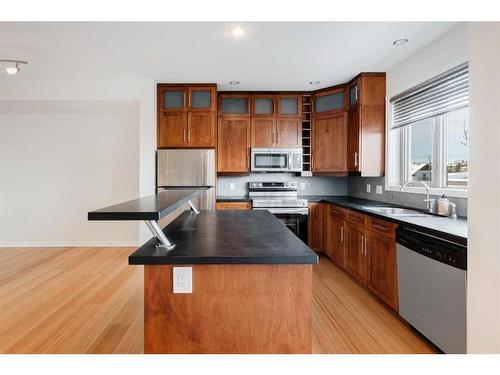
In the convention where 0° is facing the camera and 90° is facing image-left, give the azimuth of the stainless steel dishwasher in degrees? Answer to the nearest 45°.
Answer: approximately 45°

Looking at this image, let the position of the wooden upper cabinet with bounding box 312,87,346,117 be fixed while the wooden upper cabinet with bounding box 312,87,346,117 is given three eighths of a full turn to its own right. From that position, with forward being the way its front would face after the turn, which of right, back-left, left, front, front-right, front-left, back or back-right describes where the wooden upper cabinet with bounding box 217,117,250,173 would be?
left

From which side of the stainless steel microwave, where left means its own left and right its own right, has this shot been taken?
front

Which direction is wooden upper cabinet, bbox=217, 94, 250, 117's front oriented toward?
toward the camera

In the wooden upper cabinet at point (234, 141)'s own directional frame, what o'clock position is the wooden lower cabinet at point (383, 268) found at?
The wooden lower cabinet is roughly at 11 o'clock from the wooden upper cabinet.

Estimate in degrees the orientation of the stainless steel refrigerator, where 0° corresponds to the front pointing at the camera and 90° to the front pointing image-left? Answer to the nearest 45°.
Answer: approximately 0°

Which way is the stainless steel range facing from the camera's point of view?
toward the camera

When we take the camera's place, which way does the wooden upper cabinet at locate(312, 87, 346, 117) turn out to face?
facing the viewer and to the left of the viewer

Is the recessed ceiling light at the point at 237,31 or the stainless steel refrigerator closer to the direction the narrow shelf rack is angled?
the recessed ceiling light

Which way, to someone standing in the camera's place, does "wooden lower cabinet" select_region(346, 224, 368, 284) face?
facing to the left of the viewer

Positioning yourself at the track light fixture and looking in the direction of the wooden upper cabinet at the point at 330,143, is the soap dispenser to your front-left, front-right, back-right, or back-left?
front-right

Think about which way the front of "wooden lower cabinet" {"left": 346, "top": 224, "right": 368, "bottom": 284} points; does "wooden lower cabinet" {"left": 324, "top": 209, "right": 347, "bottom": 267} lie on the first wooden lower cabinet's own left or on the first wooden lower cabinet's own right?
on the first wooden lower cabinet's own right

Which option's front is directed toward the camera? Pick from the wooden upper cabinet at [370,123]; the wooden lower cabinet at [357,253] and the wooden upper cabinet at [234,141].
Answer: the wooden upper cabinet at [234,141]
